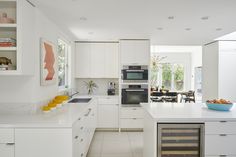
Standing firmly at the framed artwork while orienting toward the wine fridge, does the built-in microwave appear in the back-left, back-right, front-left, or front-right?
front-left

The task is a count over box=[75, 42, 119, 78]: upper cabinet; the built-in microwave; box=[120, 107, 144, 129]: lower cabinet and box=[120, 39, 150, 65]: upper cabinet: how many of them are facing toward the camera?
4

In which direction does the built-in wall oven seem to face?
toward the camera

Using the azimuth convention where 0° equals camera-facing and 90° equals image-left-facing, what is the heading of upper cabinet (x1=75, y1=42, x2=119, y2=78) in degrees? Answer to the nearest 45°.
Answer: approximately 0°

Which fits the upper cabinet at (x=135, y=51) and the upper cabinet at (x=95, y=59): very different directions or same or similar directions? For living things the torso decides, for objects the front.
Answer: same or similar directions

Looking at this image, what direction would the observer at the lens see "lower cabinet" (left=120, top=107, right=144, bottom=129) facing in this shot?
facing the viewer

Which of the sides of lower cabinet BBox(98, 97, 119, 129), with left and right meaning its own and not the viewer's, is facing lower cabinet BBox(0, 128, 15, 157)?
front

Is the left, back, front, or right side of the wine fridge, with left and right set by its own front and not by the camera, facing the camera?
front

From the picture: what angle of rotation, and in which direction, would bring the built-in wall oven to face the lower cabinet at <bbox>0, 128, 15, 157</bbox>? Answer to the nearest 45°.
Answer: approximately 45° to its right

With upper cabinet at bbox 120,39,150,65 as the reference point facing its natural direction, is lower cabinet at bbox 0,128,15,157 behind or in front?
in front

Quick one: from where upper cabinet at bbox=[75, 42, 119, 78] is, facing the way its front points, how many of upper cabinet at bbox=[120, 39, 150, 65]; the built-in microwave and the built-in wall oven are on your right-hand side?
0

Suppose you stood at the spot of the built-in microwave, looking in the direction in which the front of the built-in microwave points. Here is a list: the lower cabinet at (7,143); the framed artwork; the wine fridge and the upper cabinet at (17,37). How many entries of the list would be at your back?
0

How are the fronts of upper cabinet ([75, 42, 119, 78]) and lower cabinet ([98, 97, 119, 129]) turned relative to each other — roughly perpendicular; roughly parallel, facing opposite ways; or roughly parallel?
roughly parallel

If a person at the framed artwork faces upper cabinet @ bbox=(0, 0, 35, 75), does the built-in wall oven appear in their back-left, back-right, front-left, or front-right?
back-left

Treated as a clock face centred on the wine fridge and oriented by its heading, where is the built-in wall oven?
The built-in wall oven is roughly at 5 o'clock from the wine fridge.
